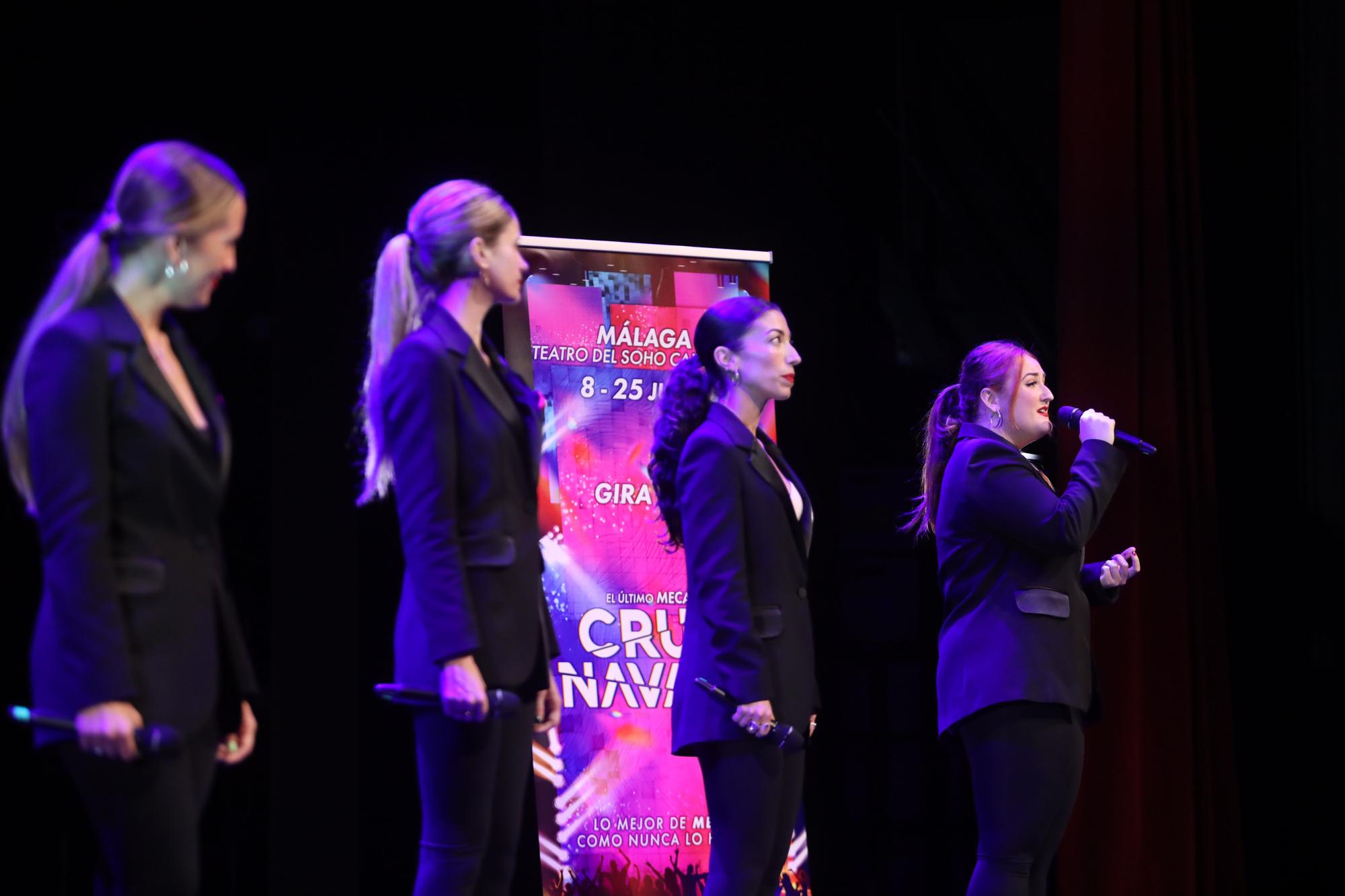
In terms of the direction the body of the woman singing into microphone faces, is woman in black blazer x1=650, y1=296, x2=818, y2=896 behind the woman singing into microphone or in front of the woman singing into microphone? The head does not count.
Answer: behind

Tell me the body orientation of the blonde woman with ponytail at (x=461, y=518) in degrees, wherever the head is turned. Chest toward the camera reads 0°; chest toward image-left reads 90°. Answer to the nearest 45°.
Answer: approximately 315°

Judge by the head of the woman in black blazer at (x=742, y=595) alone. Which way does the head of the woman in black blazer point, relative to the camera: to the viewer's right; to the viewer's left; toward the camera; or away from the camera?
to the viewer's right

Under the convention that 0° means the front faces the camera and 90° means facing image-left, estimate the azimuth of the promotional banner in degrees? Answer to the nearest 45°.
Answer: approximately 0°

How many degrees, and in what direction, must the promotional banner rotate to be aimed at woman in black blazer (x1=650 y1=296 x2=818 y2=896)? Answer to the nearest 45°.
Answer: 0° — it already faces them

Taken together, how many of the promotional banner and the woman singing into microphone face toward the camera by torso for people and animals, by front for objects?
1

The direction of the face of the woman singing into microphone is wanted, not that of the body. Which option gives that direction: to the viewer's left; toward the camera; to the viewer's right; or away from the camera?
to the viewer's right

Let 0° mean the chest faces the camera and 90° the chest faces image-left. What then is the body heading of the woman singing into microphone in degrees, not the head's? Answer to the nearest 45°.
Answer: approximately 270°
